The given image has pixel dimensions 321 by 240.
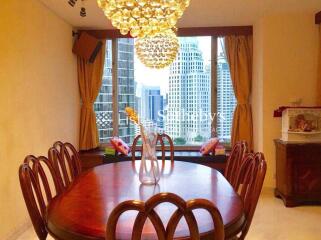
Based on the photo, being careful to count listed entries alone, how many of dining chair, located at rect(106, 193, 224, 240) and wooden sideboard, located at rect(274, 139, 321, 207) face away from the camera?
1

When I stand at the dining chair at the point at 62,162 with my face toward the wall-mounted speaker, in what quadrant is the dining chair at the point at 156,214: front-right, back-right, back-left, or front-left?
back-right

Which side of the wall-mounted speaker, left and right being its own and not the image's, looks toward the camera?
right

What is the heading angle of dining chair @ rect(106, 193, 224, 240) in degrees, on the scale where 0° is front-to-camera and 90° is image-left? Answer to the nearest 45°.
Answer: approximately 180°

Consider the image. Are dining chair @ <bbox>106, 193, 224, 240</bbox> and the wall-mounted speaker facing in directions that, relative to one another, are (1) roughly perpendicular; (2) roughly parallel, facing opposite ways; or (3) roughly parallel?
roughly perpendicular

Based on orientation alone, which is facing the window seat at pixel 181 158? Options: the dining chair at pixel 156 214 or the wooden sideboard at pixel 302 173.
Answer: the dining chair

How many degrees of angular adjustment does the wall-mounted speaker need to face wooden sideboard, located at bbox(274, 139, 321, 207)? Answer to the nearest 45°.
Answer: approximately 45° to its right
